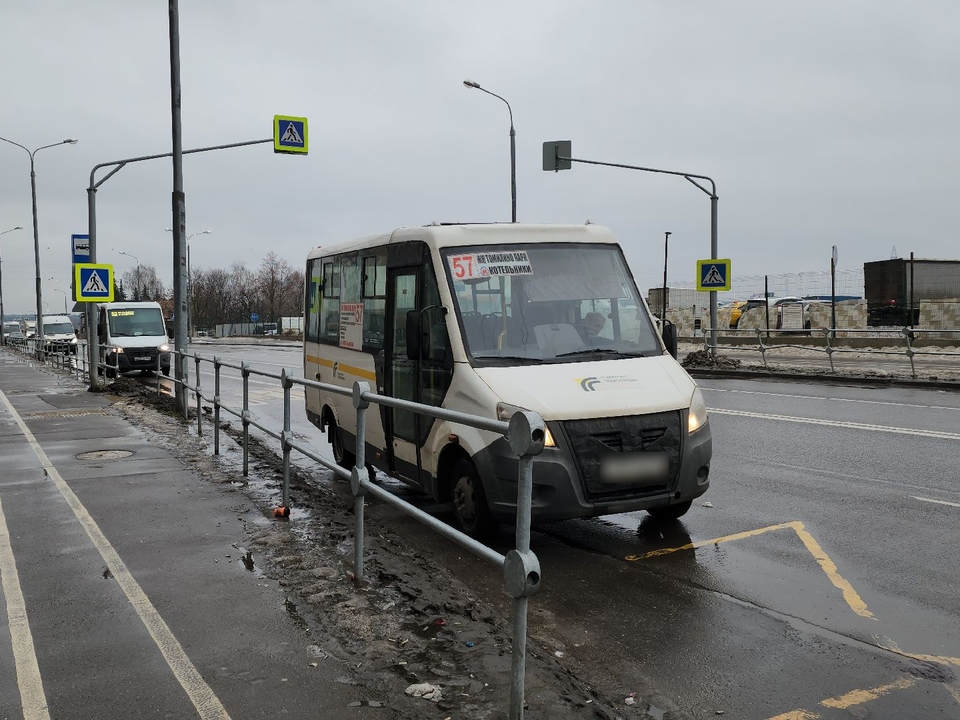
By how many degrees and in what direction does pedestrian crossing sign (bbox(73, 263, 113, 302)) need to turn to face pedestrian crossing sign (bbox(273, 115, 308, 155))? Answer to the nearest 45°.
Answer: approximately 90° to its left

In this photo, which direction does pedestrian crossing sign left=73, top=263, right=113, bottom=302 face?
toward the camera

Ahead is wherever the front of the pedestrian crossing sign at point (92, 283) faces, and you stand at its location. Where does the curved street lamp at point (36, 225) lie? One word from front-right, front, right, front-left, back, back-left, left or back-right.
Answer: back

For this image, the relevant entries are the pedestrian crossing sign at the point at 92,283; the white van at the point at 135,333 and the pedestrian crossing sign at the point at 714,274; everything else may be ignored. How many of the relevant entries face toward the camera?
3

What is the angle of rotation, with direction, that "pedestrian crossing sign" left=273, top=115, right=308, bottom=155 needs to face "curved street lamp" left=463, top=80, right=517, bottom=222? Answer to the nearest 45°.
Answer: approximately 135° to its left

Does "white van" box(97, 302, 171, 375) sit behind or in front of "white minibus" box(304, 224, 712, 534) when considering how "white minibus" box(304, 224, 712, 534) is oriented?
behind

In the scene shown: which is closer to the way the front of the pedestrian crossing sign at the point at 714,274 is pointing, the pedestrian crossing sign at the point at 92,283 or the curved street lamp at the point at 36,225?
the pedestrian crossing sign

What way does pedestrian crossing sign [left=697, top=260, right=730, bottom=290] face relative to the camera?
toward the camera

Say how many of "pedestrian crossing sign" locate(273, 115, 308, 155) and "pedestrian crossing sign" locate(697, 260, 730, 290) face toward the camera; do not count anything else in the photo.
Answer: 2

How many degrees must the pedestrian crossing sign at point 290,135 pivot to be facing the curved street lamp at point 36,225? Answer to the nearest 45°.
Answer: approximately 135° to its right

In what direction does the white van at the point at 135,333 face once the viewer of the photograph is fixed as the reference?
facing the viewer

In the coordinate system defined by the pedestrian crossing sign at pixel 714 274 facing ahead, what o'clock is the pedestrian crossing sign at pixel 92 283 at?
the pedestrian crossing sign at pixel 92 283 is roughly at 2 o'clock from the pedestrian crossing sign at pixel 714 274.

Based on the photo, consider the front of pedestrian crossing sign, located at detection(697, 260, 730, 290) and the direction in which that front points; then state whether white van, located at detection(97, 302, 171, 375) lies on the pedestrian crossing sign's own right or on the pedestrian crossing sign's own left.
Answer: on the pedestrian crossing sign's own right

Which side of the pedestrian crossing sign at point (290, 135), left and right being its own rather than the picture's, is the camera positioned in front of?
front
